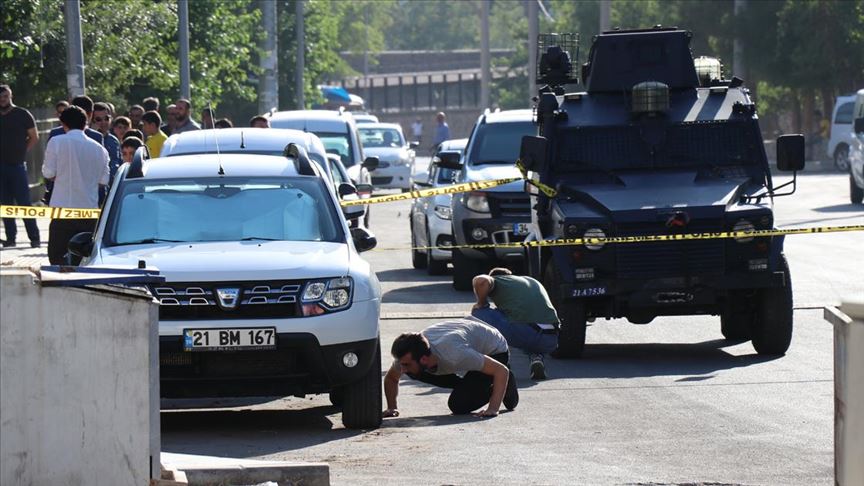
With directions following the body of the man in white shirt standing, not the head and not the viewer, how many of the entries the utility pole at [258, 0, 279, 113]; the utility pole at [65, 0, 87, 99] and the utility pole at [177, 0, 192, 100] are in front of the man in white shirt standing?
3

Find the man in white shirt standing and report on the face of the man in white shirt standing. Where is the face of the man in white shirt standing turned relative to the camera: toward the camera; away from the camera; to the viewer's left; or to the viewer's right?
away from the camera

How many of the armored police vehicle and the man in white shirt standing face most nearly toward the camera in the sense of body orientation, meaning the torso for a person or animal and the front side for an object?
1

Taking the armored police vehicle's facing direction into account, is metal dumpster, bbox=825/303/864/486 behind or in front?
in front

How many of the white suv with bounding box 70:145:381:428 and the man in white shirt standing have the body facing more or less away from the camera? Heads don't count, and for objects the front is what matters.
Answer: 1

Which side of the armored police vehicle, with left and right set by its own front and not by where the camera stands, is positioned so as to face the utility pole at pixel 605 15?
back

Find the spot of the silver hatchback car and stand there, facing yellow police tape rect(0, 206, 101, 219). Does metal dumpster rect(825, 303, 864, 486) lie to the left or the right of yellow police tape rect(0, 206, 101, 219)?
left

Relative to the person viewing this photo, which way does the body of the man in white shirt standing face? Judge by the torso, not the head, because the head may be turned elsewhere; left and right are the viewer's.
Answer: facing away from the viewer

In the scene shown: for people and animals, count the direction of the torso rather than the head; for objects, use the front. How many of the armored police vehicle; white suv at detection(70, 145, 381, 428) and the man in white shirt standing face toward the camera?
2

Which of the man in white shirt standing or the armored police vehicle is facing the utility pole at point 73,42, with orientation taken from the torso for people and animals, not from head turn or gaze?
the man in white shirt standing

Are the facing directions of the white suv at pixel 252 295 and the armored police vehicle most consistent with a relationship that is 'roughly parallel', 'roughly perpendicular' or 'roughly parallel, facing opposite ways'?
roughly parallel

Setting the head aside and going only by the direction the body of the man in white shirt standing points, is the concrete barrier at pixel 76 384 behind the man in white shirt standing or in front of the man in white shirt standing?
behind

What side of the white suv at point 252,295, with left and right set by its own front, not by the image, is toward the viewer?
front

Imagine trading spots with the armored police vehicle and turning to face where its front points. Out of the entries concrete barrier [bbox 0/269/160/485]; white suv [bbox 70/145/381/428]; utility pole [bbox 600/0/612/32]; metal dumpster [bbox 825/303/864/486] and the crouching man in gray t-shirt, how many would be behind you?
1

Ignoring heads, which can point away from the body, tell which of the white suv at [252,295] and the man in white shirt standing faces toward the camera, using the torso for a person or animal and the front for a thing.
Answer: the white suv

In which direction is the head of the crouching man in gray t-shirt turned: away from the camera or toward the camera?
toward the camera

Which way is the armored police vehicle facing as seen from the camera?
toward the camera

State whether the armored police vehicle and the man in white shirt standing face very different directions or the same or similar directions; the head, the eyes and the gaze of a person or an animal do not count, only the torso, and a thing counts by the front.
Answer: very different directions

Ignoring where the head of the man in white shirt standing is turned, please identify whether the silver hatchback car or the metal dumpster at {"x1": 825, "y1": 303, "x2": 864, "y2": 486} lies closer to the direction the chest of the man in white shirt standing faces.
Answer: the silver hatchback car
